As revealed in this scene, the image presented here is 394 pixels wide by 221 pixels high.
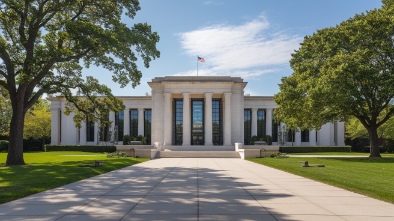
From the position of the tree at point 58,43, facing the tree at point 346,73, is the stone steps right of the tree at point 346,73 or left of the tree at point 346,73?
left

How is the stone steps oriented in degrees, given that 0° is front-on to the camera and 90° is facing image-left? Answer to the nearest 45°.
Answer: approximately 0°

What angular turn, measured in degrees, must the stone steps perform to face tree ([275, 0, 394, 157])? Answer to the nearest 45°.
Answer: approximately 45° to its left
